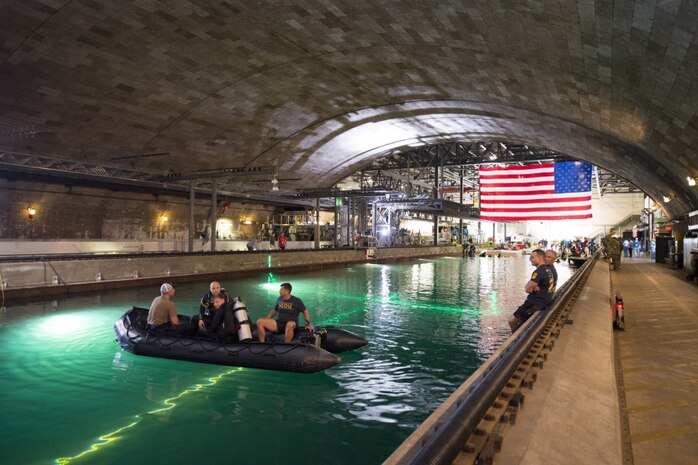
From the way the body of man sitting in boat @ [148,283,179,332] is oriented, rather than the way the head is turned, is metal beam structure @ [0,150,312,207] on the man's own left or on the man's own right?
on the man's own left

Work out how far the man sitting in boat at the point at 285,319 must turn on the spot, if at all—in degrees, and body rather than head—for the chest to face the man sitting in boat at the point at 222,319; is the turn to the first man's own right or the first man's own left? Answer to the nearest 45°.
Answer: approximately 45° to the first man's own right

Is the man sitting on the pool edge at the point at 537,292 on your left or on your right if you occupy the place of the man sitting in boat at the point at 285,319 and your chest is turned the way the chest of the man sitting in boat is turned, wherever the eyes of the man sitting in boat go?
on your left

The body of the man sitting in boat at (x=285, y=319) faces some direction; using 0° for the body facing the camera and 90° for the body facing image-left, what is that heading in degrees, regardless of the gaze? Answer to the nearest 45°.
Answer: approximately 45°

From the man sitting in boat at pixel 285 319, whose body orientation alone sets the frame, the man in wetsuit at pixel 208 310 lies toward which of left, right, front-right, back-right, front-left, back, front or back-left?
front-right

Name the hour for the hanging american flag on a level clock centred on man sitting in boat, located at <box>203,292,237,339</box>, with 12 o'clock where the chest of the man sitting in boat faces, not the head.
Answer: The hanging american flag is roughly at 6 o'clock from the man sitting in boat.

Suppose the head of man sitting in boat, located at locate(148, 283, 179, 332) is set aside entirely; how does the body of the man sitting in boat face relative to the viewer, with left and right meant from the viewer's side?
facing away from the viewer and to the right of the viewer

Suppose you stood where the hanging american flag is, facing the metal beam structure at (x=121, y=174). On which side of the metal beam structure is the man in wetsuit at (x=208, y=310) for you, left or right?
left
